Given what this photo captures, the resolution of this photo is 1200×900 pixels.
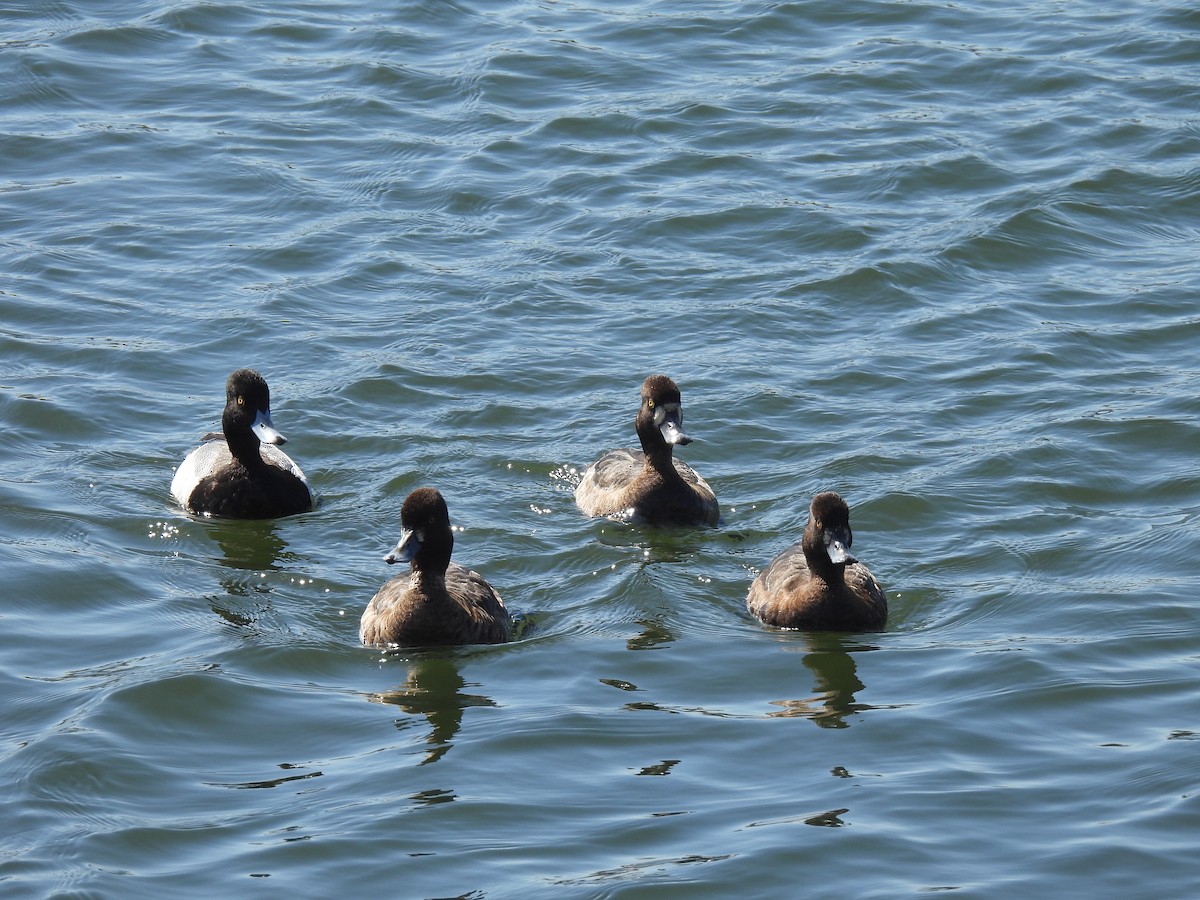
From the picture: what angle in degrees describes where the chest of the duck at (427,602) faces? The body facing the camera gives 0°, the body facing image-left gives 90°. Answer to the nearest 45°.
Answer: approximately 0°

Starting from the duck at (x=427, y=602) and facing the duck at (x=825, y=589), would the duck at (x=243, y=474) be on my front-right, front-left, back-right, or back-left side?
back-left

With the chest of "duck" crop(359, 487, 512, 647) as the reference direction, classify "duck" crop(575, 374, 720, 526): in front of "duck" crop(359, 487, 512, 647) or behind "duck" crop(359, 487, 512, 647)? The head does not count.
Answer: behind

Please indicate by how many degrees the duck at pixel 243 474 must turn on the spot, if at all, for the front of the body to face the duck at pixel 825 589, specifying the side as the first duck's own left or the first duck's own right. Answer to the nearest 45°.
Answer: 0° — it already faces it

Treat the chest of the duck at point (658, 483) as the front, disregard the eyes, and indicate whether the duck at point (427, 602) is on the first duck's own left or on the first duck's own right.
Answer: on the first duck's own right

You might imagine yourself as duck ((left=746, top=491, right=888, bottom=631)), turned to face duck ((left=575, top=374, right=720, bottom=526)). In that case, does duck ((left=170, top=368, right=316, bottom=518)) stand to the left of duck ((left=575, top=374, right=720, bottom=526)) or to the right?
left

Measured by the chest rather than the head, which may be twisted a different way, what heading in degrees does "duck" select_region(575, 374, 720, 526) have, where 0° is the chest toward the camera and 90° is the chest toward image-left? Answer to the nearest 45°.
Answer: approximately 315°

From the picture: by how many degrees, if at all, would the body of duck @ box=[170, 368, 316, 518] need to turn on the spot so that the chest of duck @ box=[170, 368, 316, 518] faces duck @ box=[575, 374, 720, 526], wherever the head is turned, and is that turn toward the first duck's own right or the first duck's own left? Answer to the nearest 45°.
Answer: approximately 45° to the first duck's own left

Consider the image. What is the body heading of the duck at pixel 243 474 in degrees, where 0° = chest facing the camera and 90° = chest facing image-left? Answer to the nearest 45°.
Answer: approximately 315°

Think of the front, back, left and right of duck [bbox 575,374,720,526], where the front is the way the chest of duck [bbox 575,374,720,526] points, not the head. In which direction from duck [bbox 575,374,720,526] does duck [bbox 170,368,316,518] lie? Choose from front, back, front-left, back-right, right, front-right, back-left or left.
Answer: back-right
